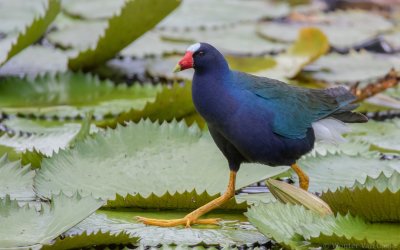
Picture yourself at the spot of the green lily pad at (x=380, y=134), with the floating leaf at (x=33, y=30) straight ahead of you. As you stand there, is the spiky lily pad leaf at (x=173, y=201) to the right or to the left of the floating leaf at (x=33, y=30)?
left

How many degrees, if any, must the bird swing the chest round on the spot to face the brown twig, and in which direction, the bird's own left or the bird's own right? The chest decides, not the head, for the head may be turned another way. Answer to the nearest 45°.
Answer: approximately 135° to the bird's own right

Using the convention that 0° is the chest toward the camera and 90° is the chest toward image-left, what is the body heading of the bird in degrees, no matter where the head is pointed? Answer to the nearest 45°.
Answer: approximately 90°

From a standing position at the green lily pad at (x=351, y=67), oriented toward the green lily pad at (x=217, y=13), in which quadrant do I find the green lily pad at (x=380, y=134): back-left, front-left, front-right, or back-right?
back-left
